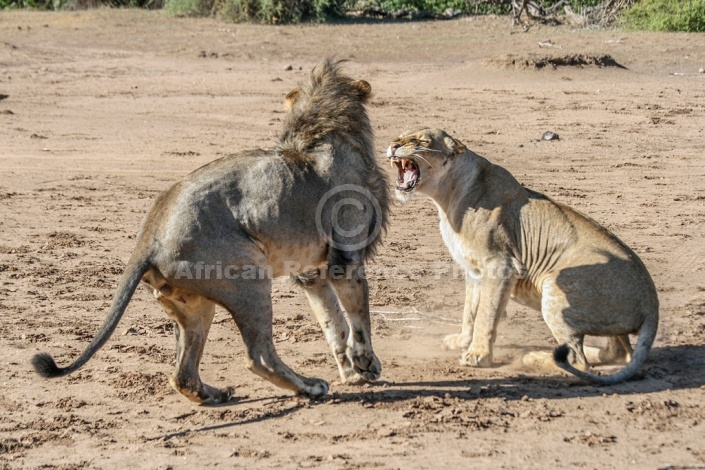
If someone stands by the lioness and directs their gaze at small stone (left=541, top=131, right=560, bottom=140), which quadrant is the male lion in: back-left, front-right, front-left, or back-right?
back-left

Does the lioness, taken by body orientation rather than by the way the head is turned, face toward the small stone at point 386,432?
no

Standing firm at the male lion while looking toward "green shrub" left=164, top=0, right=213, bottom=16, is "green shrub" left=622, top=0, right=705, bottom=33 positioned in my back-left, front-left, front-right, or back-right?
front-right

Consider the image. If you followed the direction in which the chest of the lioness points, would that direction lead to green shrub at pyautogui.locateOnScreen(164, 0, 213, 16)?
no

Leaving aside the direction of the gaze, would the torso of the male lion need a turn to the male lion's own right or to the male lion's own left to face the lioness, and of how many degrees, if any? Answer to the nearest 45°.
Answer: approximately 45° to the male lion's own right

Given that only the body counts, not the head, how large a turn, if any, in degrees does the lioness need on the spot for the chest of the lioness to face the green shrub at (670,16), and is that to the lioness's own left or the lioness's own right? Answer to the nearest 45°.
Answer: approximately 90° to the lioness's own right

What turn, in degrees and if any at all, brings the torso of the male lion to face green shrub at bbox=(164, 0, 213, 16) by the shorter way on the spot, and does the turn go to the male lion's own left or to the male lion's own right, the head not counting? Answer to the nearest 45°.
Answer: approximately 45° to the male lion's own left

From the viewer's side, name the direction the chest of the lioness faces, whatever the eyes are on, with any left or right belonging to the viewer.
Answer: facing to the left of the viewer

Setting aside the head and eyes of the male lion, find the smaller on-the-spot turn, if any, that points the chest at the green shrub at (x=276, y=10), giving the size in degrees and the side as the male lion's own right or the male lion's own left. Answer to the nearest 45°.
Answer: approximately 45° to the male lion's own left

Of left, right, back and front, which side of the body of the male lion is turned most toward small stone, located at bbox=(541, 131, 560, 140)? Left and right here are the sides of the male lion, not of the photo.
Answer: front

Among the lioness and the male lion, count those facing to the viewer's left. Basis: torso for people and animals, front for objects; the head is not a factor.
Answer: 1

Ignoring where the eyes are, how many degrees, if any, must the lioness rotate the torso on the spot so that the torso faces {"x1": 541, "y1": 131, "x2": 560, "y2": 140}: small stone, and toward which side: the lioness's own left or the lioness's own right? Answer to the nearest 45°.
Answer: approximately 90° to the lioness's own right

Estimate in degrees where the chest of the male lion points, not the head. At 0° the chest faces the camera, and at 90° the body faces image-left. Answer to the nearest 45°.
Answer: approximately 225°
